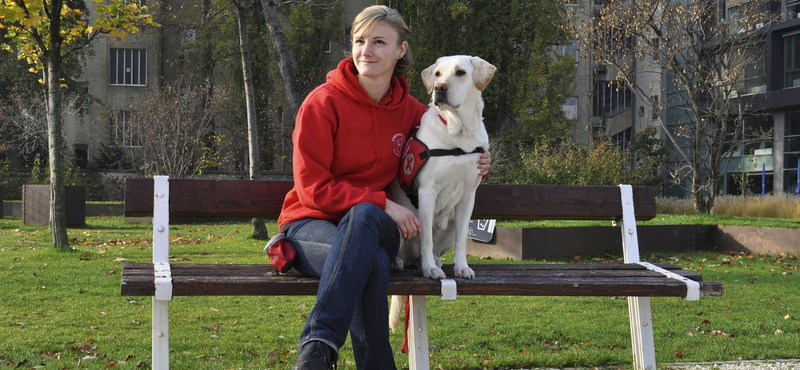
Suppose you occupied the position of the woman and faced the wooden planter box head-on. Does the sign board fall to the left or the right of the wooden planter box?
right

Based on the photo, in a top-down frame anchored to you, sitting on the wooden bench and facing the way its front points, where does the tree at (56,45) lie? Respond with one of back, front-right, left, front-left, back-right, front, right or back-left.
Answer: back-right

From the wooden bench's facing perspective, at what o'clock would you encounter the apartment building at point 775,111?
The apartment building is roughly at 7 o'clock from the wooden bench.

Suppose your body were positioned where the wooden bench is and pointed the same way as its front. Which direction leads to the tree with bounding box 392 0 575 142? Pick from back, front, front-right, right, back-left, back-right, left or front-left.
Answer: back

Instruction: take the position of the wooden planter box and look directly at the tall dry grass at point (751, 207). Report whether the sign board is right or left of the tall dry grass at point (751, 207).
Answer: right

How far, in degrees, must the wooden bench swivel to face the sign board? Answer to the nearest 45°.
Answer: approximately 180°

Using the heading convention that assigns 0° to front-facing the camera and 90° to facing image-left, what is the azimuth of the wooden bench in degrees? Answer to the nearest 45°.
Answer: approximately 0°
